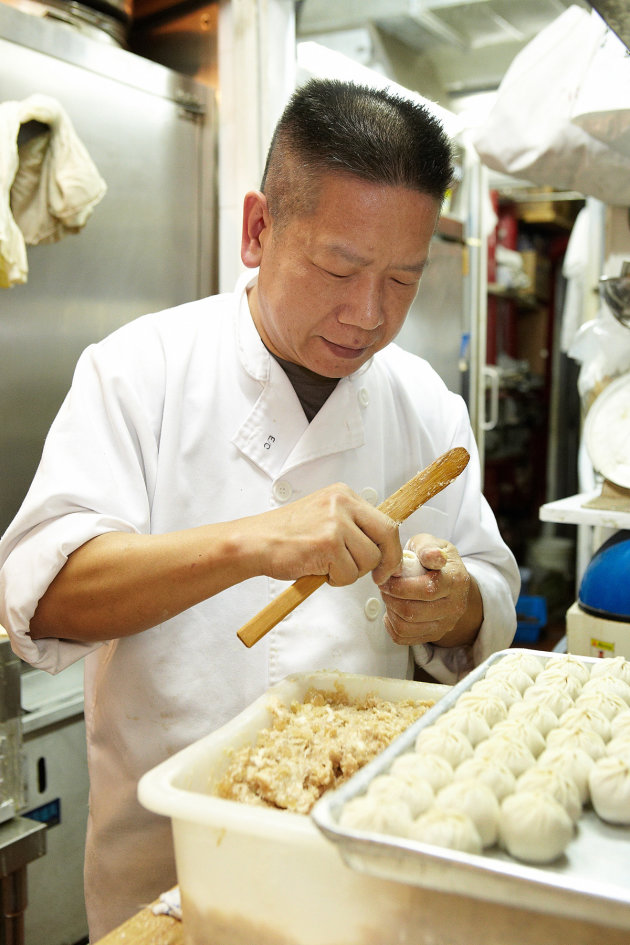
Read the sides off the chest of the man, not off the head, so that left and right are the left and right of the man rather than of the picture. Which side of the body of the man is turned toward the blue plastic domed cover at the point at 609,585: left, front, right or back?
left

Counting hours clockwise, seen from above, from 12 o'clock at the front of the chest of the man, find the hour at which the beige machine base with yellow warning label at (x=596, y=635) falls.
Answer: The beige machine base with yellow warning label is roughly at 9 o'clock from the man.

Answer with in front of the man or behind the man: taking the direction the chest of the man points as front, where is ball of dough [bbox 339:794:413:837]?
in front

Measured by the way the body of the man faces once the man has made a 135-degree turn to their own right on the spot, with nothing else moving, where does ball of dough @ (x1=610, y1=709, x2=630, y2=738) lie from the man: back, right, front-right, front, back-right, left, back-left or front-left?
back-left

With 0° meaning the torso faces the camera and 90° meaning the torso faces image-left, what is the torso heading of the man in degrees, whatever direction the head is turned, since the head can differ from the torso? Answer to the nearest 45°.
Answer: approximately 315°

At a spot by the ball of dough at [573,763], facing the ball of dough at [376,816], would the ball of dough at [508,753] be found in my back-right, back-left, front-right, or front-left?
front-right

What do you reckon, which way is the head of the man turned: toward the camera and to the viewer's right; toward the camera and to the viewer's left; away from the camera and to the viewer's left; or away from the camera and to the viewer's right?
toward the camera and to the viewer's right

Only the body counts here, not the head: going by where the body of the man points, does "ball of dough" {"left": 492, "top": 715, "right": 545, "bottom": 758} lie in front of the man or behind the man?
in front

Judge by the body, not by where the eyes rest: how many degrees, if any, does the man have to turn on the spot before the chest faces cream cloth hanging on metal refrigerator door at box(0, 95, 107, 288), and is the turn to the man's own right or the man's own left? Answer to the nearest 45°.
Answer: approximately 180°

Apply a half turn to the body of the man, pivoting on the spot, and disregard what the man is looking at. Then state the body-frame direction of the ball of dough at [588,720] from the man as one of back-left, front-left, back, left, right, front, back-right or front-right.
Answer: back

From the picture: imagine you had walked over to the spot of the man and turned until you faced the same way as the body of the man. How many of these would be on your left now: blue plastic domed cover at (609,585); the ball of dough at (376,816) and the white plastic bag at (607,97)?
2
